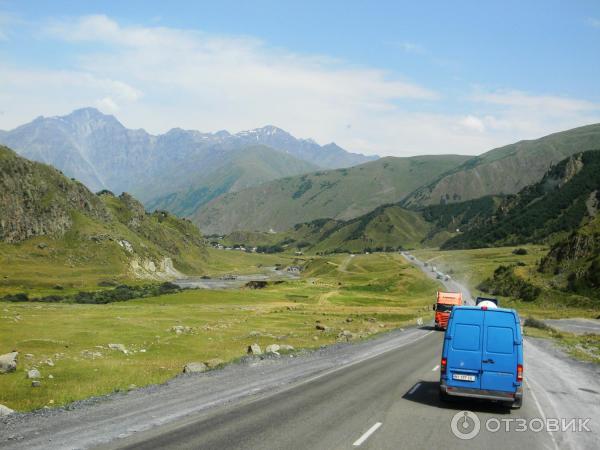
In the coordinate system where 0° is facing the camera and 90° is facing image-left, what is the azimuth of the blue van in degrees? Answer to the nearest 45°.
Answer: approximately 180°

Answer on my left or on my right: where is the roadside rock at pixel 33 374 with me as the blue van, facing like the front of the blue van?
on my left

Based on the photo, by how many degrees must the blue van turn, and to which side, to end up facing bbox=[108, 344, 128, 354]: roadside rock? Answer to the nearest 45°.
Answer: approximately 45° to its left

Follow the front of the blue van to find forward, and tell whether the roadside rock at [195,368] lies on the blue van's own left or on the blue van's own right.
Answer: on the blue van's own left
